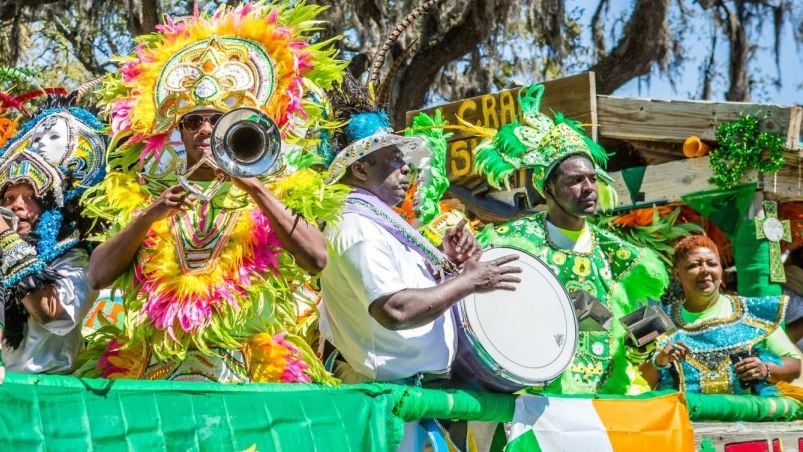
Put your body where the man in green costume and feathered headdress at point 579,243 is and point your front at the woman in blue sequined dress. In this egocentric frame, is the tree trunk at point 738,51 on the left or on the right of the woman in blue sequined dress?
left

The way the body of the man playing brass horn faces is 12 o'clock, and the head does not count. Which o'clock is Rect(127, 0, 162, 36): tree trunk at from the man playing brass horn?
The tree trunk is roughly at 6 o'clock from the man playing brass horn.

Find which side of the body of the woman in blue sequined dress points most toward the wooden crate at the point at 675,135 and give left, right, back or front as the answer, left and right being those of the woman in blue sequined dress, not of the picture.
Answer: back

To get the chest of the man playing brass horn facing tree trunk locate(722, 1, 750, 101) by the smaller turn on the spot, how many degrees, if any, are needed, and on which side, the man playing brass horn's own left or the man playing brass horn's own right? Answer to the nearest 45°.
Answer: approximately 135° to the man playing brass horn's own left

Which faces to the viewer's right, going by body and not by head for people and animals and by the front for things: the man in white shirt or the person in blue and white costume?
the man in white shirt

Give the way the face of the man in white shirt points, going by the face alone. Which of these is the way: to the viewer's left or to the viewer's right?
to the viewer's right

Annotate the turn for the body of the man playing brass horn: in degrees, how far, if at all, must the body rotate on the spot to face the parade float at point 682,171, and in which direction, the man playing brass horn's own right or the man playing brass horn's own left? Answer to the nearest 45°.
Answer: approximately 135° to the man playing brass horn's own left

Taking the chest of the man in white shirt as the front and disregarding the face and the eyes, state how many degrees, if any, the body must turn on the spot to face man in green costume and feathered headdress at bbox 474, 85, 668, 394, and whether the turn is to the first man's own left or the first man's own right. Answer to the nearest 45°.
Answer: approximately 45° to the first man's own left

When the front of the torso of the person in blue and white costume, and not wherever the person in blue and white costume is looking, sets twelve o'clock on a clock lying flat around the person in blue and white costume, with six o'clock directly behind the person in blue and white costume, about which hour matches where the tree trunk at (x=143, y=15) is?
The tree trunk is roughly at 5 o'clock from the person in blue and white costume.

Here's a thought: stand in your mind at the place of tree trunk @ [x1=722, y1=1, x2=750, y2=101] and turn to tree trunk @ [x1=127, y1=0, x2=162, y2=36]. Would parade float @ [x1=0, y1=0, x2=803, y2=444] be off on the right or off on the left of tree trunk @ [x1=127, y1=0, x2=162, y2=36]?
left
